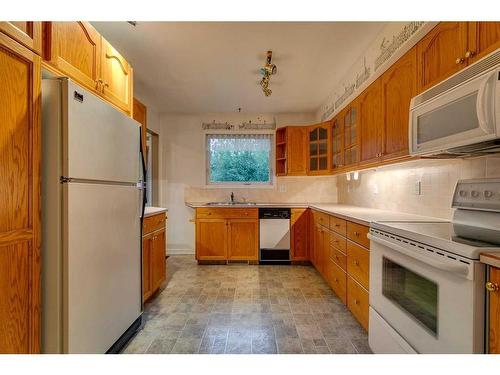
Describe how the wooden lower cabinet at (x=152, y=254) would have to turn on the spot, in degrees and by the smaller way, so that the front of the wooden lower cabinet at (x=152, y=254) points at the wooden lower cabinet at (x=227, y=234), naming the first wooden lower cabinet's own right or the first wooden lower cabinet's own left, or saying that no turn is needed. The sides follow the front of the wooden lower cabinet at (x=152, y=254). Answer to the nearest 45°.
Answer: approximately 90° to the first wooden lower cabinet's own left

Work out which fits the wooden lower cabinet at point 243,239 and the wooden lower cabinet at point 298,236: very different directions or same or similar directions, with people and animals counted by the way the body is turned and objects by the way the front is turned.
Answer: same or similar directions

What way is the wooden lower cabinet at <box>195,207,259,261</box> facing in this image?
toward the camera

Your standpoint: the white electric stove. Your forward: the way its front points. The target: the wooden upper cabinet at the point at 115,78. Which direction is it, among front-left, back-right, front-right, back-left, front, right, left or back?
front-right

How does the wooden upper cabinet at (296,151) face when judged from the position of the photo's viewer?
facing the viewer

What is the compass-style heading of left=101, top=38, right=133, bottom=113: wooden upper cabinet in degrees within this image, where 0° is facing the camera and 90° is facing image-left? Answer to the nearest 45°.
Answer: approximately 315°

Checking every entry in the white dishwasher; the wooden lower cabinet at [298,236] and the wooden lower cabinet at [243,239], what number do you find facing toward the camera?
3

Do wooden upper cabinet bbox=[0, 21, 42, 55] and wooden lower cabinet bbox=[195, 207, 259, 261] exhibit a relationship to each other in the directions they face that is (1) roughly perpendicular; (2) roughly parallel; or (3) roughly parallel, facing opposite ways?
roughly perpendicular

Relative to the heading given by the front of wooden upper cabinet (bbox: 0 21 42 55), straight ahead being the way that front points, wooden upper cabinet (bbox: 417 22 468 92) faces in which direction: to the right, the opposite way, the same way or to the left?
the opposite way

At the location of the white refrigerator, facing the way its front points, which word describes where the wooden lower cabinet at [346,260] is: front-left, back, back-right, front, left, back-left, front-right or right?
front-left

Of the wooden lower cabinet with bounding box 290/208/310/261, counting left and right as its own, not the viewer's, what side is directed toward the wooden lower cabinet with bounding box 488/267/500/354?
front

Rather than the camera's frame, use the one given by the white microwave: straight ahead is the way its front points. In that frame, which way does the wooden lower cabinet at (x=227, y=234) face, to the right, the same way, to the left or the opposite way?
to the left

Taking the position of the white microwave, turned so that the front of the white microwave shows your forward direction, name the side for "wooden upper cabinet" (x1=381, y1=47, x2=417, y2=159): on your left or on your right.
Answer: on your right

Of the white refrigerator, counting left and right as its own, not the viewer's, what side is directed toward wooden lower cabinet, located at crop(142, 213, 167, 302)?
left

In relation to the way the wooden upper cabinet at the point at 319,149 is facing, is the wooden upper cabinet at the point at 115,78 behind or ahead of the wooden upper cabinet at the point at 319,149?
ahead

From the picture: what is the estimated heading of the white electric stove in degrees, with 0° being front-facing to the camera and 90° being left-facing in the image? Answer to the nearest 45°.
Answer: approximately 45°

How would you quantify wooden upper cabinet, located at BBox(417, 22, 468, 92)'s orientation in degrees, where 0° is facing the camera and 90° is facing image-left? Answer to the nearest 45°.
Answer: approximately 45°

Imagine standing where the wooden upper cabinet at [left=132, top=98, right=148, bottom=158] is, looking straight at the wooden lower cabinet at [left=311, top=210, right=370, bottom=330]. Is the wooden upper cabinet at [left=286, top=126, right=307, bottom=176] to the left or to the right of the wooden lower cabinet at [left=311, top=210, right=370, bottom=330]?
left

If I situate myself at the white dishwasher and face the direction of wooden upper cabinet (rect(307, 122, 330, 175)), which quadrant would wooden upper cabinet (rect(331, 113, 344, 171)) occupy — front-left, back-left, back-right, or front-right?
front-right

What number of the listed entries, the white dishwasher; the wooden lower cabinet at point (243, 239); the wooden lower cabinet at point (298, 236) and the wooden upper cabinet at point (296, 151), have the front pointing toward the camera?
4

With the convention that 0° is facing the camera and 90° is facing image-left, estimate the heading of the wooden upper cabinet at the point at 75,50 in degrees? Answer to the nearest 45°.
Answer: approximately 315°
